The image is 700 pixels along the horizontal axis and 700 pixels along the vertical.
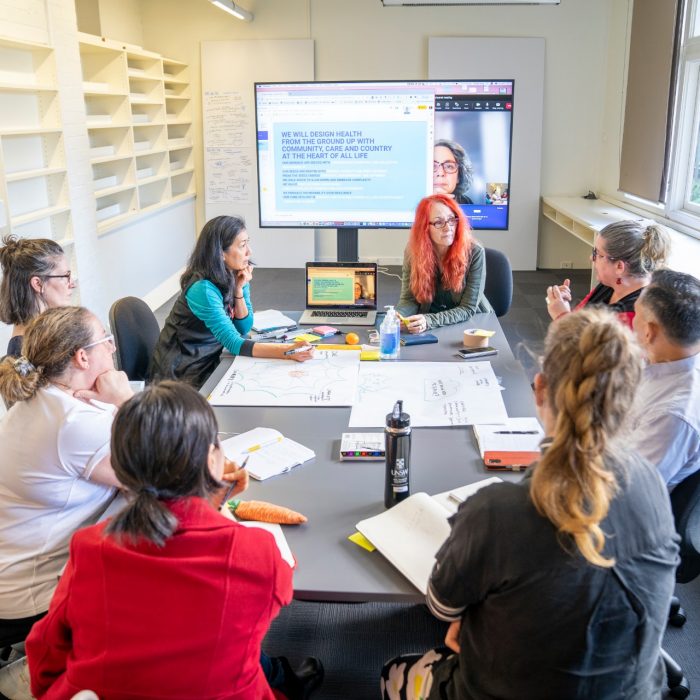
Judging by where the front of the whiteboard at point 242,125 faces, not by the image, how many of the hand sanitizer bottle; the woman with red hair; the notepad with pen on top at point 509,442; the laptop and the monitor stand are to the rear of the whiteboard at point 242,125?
0

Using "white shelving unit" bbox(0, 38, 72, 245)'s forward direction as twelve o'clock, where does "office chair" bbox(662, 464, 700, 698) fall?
The office chair is roughly at 1 o'clock from the white shelving unit.

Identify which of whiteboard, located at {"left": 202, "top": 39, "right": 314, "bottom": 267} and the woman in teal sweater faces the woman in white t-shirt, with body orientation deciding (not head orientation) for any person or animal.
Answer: the whiteboard

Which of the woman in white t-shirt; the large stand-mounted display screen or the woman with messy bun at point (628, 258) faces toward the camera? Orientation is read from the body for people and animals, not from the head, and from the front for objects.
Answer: the large stand-mounted display screen

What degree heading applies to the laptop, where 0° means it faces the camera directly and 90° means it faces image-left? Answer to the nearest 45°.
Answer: approximately 0°

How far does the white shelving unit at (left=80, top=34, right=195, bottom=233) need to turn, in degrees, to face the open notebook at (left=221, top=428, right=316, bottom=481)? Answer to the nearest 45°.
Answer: approximately 45° to its right

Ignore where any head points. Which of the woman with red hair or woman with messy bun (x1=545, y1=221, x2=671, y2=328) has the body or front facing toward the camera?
the woman with red hair

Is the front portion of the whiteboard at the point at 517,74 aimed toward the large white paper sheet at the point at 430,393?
yes

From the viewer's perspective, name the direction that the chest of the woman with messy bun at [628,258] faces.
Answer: to the viewer's left

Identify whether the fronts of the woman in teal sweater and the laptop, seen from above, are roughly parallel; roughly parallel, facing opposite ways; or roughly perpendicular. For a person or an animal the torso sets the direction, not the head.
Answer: roughly perpendicular

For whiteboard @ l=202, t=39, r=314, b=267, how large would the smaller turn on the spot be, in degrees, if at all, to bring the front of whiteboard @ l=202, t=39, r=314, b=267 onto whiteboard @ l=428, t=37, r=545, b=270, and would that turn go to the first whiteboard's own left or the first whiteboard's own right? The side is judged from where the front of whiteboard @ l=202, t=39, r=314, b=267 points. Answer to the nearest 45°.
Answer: approximately 90° to the first whiteboard's own left

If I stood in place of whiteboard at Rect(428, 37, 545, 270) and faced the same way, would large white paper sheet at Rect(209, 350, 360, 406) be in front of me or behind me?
in front

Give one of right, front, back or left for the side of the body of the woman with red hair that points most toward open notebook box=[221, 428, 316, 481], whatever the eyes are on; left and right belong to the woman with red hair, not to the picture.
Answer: front

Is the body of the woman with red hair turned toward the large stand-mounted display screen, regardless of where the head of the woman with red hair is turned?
no

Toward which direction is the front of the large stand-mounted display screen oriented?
toward the camera

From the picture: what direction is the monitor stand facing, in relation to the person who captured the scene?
facing the viewer

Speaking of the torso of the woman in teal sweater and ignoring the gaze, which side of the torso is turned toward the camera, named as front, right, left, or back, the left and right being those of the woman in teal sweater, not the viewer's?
right

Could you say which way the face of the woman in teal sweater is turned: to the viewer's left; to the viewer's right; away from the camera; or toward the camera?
to the viewer's right
